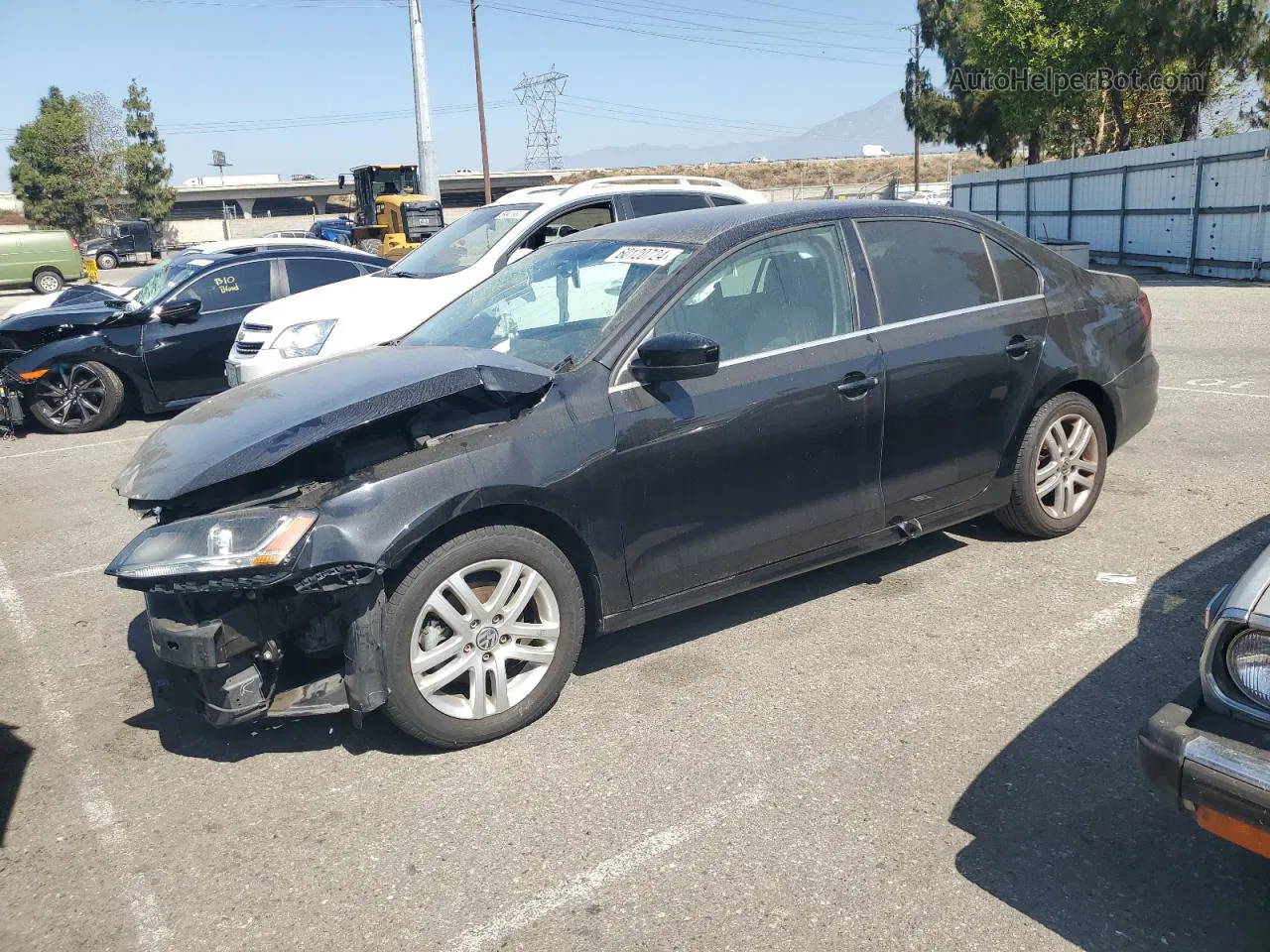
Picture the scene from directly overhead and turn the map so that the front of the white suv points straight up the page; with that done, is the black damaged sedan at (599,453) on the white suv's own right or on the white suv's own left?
on the white suv's own left

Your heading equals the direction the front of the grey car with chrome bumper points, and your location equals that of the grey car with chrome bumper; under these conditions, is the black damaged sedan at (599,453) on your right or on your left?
on your right

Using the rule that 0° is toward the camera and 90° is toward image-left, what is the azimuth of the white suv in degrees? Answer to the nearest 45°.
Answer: approximately 45°

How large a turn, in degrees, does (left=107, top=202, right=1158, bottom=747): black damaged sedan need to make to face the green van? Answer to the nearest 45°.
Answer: approximately 90° to its right

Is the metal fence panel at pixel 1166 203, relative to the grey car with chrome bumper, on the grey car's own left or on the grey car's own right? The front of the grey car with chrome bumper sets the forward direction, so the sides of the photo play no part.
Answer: on the grey car's own right

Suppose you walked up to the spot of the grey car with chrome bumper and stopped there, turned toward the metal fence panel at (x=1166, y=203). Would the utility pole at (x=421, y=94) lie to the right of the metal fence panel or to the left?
left

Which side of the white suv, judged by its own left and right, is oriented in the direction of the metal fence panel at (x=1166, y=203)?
back

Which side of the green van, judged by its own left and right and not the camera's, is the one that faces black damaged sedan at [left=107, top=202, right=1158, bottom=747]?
left

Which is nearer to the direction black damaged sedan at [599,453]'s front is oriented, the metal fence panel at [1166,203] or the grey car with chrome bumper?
the grey car with chrome bumper
